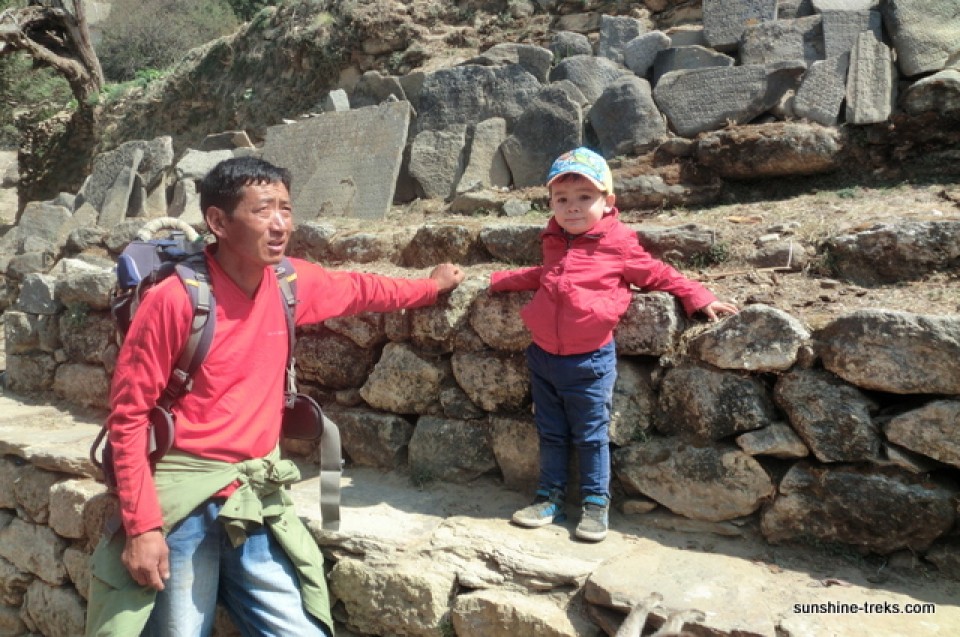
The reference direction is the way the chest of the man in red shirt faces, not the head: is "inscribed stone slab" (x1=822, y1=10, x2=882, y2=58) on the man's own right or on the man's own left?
on the man's own left

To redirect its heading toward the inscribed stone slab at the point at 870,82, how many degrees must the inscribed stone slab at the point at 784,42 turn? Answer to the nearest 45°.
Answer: approximately 45° to its left

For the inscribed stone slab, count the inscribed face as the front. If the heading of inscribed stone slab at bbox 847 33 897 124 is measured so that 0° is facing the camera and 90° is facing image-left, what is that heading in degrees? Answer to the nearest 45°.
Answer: approximately 0°

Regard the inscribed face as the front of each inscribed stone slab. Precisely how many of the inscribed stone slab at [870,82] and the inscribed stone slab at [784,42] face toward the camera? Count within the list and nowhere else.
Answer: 2

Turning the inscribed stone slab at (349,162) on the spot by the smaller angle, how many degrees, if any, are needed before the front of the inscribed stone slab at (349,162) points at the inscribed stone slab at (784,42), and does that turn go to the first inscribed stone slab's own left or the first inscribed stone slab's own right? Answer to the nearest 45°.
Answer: approximately 90° to the first inscribed stone slab's own left

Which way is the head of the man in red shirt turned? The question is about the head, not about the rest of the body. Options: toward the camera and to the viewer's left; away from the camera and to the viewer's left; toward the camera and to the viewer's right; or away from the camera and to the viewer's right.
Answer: toward the camera and to the viewer's right

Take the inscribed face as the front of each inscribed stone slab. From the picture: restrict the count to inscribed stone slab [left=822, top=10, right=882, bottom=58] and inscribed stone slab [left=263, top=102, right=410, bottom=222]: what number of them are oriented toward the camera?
2
